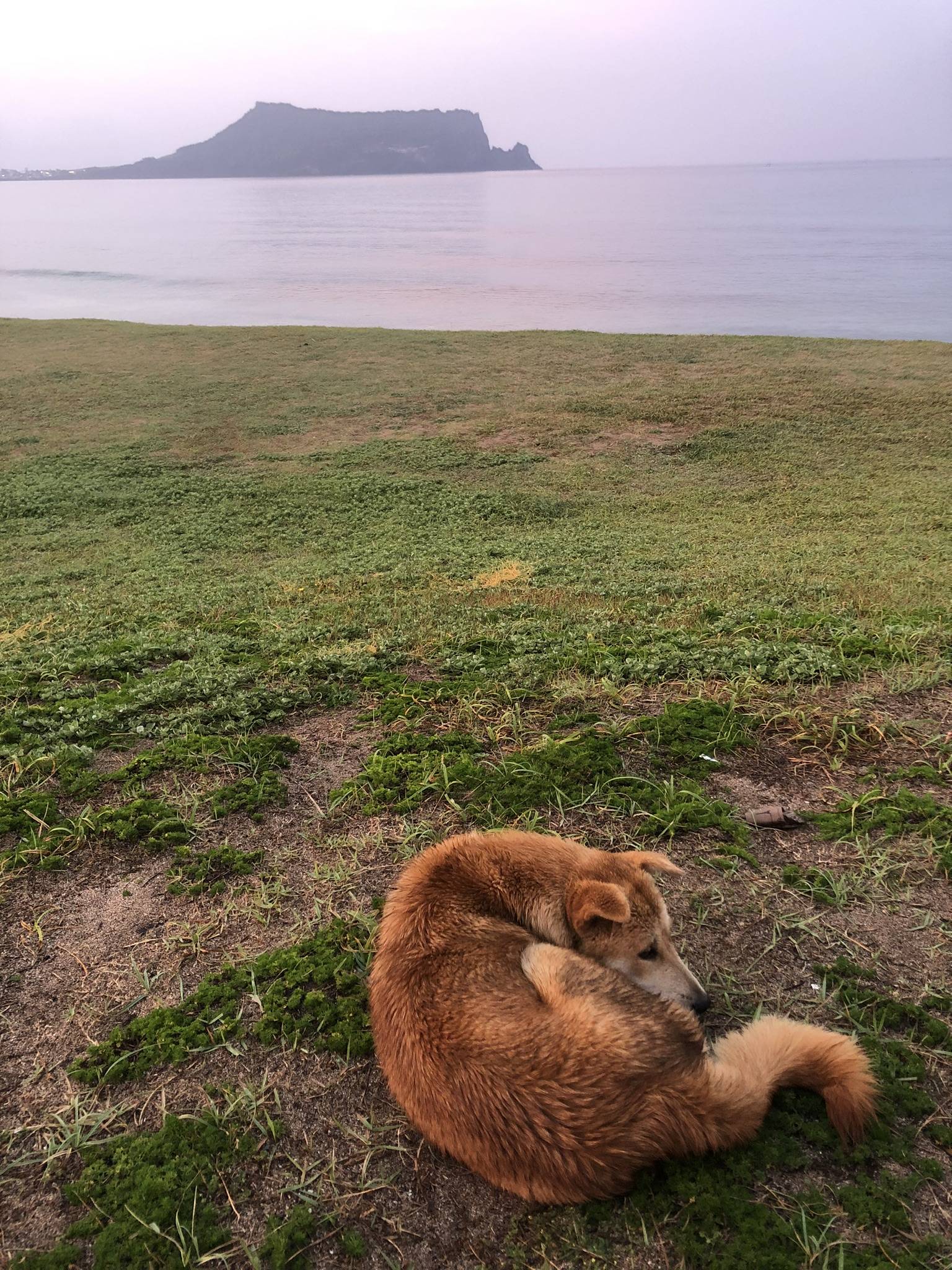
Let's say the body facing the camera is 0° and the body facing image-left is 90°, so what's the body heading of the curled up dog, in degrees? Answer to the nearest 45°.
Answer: approximately 270°
